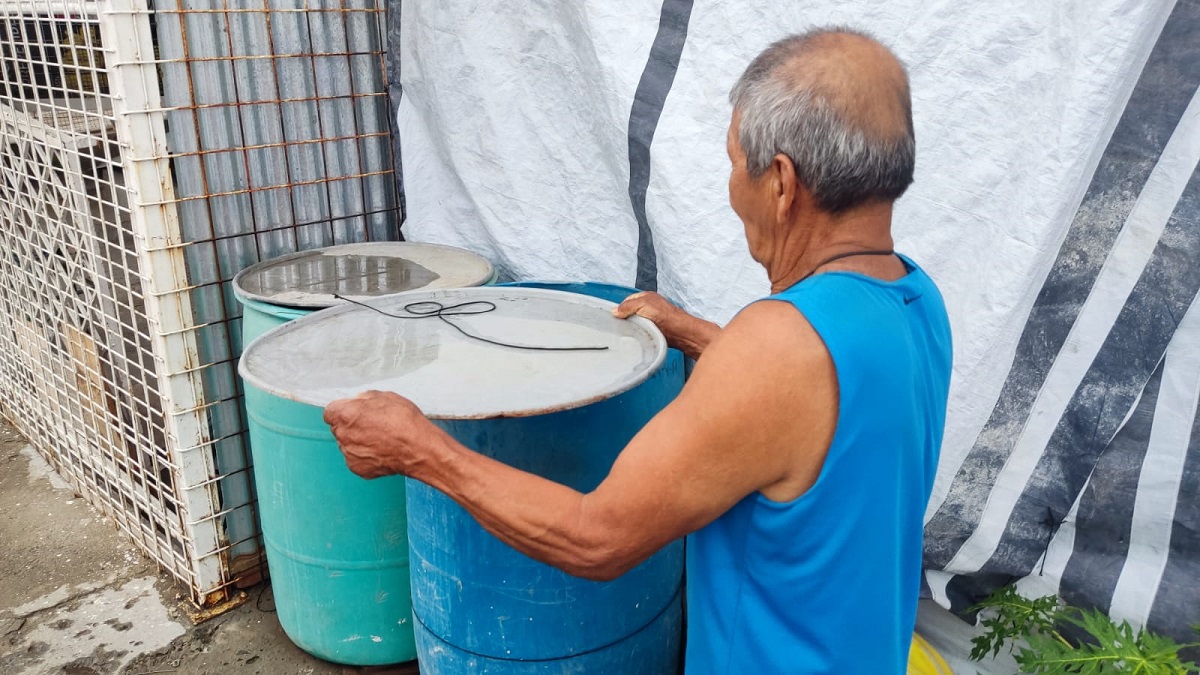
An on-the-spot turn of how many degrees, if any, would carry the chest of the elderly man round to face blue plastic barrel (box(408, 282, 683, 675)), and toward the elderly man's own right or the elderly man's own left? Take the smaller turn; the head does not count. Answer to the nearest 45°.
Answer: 0° — they already face it

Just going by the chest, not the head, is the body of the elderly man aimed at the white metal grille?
yes

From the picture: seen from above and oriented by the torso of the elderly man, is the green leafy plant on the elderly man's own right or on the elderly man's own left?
on the elderly man's own right

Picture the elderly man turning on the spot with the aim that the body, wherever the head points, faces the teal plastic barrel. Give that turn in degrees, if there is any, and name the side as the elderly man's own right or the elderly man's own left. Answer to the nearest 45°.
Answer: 0° — they already face it

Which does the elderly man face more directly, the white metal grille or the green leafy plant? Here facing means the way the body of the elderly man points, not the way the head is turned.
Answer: the white metal grille

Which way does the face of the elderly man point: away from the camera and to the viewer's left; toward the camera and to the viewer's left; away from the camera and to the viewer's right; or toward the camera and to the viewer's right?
away from the camera and to the viewer's left

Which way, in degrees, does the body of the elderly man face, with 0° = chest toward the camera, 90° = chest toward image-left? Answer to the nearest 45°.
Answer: approximately 135°

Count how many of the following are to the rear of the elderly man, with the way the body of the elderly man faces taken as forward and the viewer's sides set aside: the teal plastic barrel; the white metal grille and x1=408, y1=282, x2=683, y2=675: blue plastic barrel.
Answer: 0

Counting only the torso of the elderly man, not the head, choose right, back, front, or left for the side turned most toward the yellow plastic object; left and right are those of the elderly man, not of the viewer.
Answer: right
